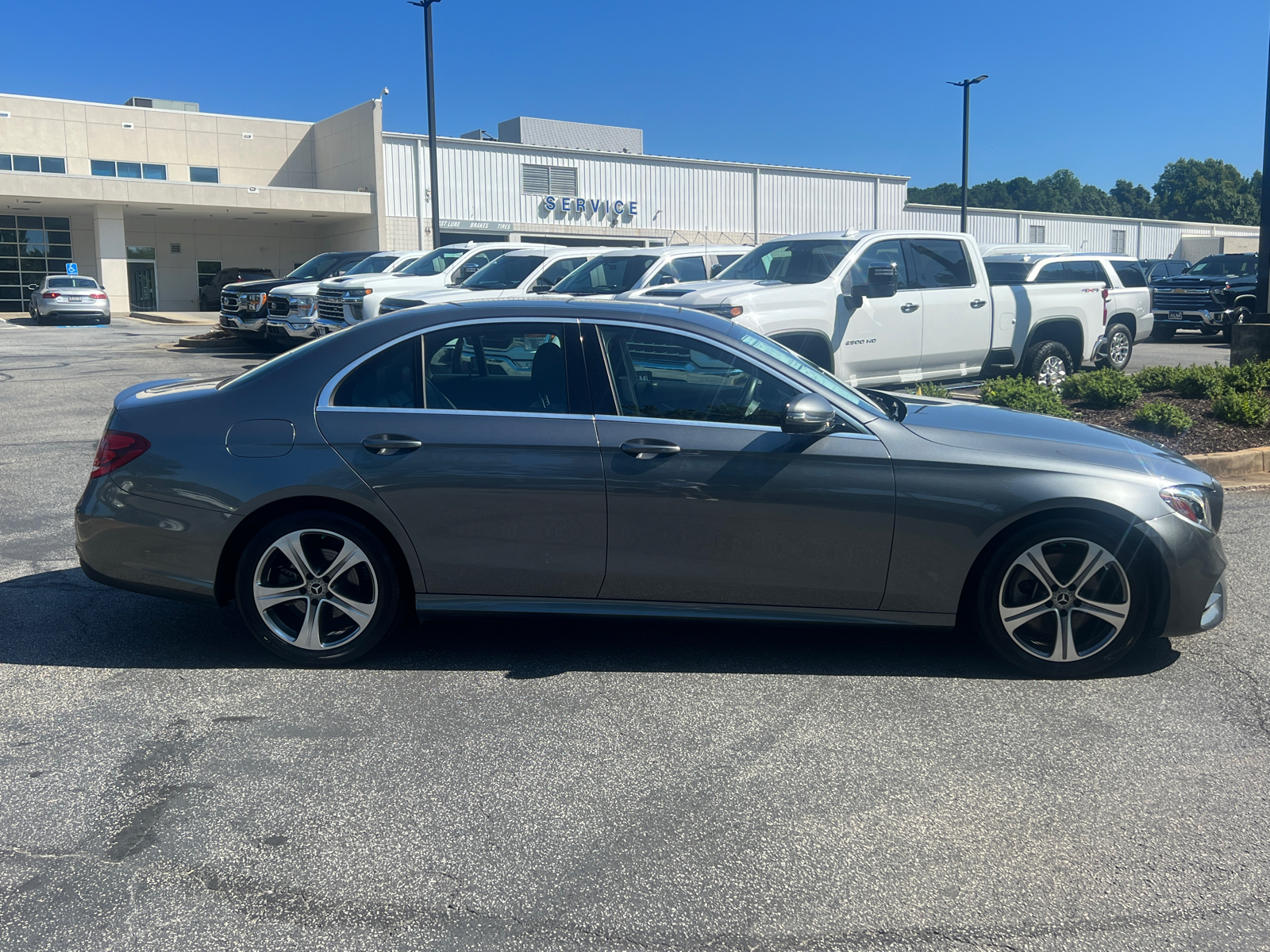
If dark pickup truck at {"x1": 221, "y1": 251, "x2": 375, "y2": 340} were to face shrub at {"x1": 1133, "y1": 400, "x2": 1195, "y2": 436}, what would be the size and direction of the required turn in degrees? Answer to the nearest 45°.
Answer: approximately 90° to its left

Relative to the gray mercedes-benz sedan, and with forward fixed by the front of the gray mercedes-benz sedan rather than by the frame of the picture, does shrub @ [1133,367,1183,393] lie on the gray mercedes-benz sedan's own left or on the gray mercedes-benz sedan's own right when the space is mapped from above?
on the gray mercedes-benz sedan's own left

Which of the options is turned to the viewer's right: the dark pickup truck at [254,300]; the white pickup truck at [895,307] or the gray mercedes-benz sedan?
the gray mercedes-benz sedan

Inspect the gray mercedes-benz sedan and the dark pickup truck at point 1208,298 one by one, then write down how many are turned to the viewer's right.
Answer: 1

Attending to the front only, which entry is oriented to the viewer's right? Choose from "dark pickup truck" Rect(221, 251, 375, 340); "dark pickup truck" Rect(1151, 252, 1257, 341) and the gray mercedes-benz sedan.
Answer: the gray mercedes-benz sedan

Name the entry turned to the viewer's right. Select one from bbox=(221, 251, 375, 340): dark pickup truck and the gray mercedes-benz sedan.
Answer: the gray mercedes-benz sedan

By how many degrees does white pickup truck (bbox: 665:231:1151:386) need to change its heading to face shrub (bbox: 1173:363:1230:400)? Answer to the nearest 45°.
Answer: approximately 135° to its left

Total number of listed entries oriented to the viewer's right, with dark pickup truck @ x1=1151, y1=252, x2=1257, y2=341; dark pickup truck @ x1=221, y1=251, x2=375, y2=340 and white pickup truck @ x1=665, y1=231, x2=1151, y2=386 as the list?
0

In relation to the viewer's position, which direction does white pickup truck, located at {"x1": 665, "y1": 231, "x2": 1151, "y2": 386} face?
facing the viewer and to the left of the viewer

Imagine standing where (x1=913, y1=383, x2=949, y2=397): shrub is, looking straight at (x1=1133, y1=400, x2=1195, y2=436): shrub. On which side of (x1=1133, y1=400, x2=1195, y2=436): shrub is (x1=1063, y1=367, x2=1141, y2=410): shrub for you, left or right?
left

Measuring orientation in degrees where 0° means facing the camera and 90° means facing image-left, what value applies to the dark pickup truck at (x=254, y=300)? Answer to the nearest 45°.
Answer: approximately 45°

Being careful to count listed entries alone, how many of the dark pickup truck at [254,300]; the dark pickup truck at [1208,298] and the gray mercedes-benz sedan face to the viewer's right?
1

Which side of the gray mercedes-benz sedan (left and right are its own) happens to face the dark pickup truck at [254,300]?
left

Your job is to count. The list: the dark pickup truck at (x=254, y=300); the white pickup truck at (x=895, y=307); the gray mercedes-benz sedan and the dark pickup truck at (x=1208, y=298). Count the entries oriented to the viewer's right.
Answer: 1

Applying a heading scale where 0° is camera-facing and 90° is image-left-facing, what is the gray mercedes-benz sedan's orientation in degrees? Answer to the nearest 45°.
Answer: approximately 270°

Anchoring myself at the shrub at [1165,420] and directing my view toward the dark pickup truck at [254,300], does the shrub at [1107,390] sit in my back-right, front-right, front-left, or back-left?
front-right
